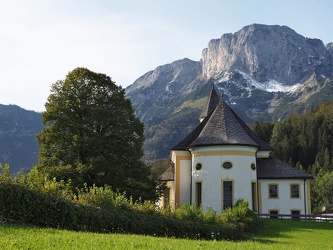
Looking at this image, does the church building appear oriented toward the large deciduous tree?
no
